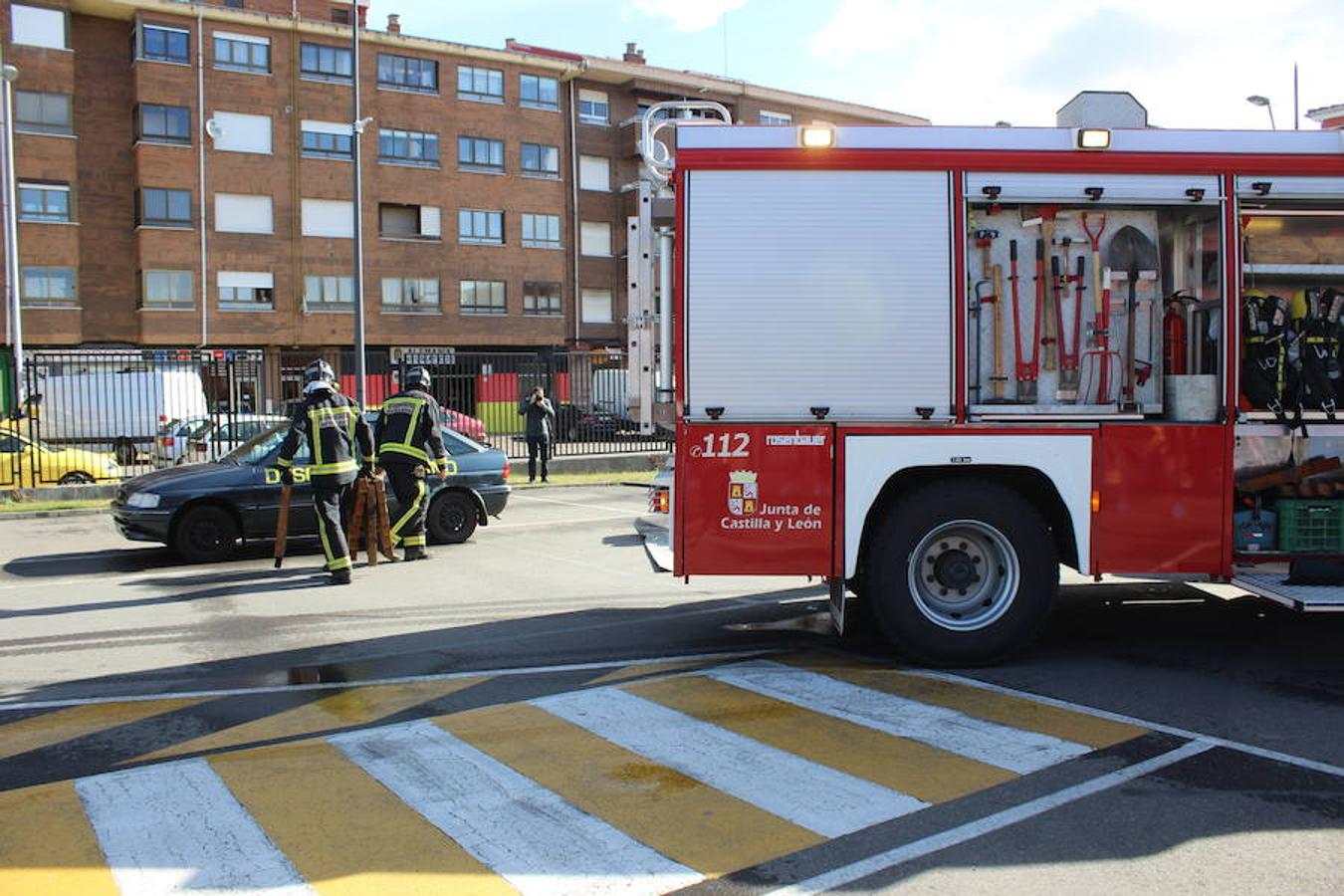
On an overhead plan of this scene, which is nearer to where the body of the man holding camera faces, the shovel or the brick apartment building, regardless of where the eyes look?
the shovel

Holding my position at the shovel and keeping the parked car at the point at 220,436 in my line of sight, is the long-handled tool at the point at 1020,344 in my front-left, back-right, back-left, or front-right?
front-left

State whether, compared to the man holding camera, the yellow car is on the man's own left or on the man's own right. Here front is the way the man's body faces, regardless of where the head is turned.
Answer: on the man's own right

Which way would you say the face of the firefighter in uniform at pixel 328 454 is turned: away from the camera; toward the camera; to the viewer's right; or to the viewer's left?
away from the camera

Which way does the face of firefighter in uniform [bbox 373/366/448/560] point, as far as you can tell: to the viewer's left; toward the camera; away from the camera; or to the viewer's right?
away from the camera

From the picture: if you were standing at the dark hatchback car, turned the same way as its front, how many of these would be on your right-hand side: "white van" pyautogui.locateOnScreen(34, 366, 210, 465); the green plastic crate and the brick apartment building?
2

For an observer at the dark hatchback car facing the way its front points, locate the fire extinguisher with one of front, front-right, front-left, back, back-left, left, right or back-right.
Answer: back-left

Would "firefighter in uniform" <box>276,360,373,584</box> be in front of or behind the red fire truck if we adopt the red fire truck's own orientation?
behind

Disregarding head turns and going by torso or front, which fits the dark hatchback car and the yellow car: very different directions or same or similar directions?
very different directions

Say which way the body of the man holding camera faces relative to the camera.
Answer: toward the camera

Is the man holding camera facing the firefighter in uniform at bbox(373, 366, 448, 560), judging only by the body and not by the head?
yes

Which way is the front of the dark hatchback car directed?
to the viewer's left

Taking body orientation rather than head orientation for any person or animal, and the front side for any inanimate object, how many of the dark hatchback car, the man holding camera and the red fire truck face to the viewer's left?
1

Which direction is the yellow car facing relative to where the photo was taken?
to the viewer's right

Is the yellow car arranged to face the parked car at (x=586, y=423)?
yes

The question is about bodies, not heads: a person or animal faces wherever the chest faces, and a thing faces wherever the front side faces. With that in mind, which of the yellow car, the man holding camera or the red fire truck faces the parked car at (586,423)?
the yellow car

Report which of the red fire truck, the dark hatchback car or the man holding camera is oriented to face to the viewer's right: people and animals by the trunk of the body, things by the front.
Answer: the red fire truck

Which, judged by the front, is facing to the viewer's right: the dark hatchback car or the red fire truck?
the red fire truck

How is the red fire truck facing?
to the viewer's right

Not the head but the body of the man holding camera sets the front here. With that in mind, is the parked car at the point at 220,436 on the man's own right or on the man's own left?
on the man's own right
